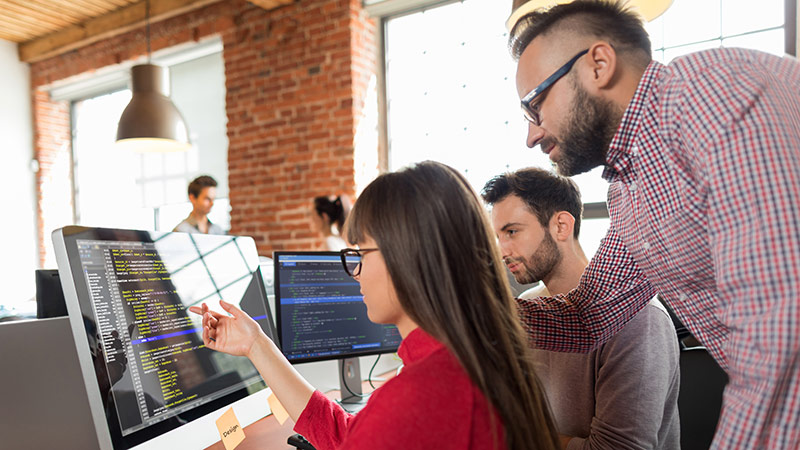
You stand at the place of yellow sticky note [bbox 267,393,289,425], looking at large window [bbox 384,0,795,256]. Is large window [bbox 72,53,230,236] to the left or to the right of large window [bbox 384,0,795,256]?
left

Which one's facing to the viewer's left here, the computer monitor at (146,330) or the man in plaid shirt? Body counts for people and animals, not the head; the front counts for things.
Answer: the man in plaid shirt

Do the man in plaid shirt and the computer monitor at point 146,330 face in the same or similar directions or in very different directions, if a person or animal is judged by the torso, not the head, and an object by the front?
very different directions

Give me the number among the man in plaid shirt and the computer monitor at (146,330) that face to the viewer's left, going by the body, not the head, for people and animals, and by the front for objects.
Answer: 1

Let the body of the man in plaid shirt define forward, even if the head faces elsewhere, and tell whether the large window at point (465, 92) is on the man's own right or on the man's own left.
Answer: on the man's own right

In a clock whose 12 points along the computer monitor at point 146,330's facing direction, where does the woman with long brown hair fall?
The woman with long brown hair is roughly at 12 o'clock from the computer monitor.

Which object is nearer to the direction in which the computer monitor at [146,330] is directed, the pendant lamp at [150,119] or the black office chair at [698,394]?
the black office chair

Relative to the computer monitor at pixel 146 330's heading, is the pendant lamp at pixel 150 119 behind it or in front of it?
behind

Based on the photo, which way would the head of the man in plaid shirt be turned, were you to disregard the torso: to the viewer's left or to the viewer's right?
to the viewer's left

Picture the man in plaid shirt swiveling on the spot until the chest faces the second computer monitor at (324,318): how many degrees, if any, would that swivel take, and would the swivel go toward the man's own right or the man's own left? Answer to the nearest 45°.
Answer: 0° — they already face it

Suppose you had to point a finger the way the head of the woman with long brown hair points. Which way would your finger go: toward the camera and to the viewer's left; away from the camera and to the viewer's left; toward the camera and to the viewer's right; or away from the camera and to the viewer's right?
away from the camera and to the viewer's left

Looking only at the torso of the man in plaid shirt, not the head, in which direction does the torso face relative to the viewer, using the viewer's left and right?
facing to the left of the viewer

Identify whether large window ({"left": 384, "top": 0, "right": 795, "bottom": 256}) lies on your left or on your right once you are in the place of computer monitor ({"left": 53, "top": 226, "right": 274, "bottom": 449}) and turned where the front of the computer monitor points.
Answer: on your left
